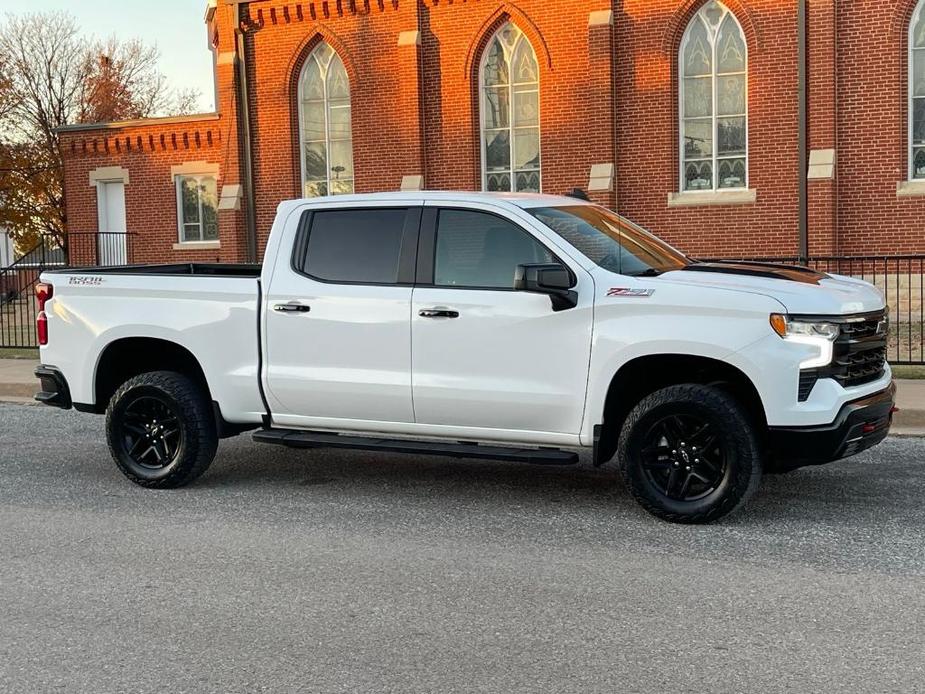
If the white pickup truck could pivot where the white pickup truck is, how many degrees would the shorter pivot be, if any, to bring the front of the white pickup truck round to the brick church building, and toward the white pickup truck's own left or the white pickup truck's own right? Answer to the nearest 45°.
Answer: approximately 135° to the white pickup truck's own left

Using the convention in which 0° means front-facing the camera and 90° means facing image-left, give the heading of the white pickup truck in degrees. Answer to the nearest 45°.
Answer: approximately 315°

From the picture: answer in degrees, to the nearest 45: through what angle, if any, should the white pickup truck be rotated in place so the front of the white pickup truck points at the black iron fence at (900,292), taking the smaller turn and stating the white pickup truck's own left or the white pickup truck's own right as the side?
approximately 90° to the white pickup truck's own left
